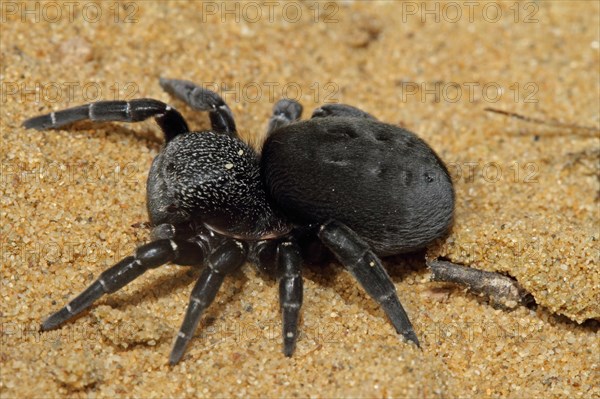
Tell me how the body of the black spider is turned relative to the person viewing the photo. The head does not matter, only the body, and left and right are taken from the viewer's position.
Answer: facing to the left of the viewer
